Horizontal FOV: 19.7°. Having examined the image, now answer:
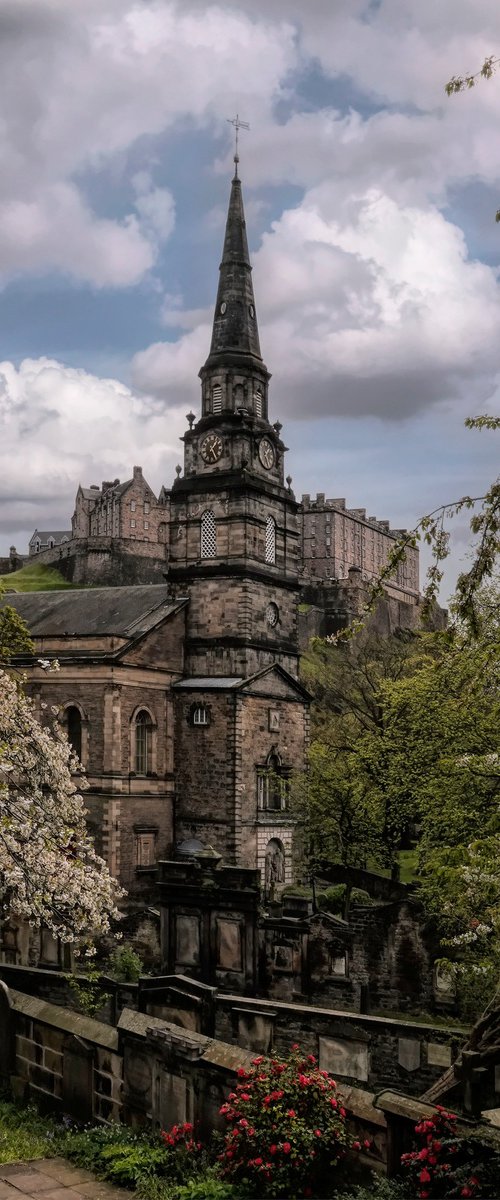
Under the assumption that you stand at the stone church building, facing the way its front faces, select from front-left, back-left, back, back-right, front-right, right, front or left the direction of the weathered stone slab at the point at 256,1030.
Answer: front-right

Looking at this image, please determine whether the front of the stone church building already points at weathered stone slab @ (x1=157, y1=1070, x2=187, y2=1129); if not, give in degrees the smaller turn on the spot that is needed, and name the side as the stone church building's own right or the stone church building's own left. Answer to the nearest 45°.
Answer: approximately 45° to the stone church building's own right

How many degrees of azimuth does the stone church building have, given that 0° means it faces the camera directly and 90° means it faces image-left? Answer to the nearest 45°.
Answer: approximately 315°

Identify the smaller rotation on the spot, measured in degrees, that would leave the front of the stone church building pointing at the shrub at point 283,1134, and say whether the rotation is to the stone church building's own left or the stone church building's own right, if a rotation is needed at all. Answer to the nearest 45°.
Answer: approximately 45° to the stone church building's own right

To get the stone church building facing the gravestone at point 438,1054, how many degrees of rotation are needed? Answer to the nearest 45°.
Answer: approximately 45° to its right

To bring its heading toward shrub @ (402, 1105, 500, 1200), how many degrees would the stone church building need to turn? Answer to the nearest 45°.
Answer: approximately 45° to its right

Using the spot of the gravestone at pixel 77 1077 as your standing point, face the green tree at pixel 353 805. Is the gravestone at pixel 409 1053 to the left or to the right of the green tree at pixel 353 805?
right
